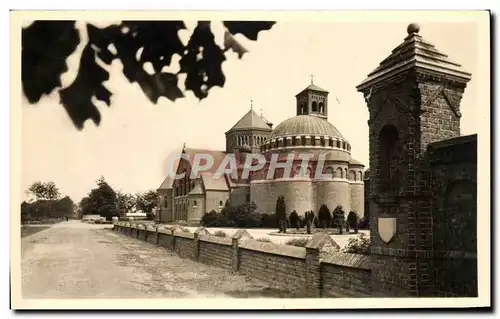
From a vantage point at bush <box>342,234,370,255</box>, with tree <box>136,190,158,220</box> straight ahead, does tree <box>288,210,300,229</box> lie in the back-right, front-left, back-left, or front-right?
front-right

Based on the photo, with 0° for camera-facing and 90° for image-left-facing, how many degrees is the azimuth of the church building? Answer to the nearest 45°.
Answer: approximately 135°

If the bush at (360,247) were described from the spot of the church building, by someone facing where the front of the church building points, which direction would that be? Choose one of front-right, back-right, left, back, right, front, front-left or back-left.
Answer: back-left

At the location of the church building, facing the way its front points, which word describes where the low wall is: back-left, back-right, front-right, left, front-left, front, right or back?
back-left
